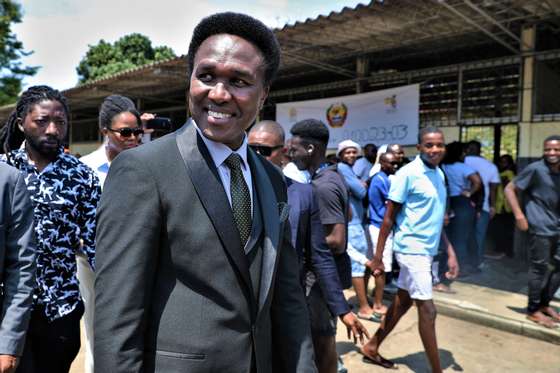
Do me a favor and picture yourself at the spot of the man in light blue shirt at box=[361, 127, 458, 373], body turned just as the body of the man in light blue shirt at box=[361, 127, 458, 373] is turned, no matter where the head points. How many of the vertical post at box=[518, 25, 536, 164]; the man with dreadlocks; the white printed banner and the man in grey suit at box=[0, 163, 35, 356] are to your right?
2

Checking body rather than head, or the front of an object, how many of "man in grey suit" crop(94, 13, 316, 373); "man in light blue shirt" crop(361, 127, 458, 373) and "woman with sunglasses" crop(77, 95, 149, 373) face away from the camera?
0

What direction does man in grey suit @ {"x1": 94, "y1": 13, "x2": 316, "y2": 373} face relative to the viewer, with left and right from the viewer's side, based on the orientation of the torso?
facing the viewer and to the right of the viewer

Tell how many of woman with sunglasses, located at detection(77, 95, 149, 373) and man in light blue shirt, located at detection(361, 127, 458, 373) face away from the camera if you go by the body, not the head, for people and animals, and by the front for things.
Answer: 0

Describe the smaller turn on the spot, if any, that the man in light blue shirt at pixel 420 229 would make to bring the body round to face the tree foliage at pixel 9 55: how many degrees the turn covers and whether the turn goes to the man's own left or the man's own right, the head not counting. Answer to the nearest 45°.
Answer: approximately 180°

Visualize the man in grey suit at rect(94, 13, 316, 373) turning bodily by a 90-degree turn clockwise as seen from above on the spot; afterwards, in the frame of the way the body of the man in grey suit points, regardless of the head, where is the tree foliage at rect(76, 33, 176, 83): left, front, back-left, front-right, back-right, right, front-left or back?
back-right

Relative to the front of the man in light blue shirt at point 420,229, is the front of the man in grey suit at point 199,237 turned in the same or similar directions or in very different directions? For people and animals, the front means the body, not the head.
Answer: same or similar directions

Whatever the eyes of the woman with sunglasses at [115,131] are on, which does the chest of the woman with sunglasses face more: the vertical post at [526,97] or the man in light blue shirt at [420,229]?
the man in light blue shirt

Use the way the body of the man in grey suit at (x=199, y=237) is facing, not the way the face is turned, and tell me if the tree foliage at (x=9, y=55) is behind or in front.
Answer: behind

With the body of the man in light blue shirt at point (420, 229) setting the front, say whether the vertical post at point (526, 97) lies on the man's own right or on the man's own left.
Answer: on the man's own left

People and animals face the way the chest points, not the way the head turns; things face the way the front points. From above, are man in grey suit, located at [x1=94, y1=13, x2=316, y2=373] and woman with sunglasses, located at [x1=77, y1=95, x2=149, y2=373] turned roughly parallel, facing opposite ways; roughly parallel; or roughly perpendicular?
roughly parallel

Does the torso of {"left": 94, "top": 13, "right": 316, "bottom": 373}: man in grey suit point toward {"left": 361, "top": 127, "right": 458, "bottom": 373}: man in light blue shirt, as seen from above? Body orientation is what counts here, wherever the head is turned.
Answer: no

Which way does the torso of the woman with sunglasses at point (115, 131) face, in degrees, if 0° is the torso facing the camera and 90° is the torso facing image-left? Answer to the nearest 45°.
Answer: approximately 315°

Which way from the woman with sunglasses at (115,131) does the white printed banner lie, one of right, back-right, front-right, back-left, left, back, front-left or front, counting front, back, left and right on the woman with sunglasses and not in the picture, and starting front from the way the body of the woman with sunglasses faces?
left
